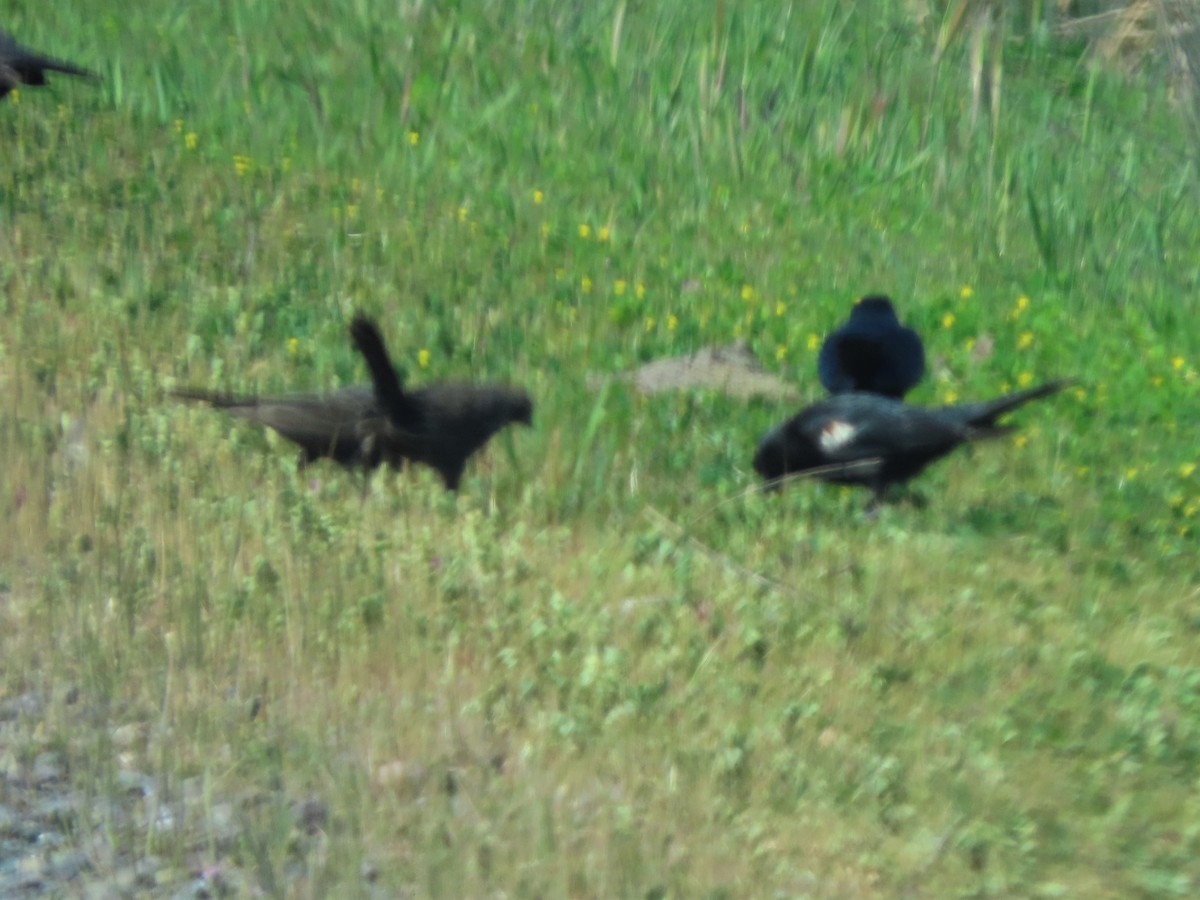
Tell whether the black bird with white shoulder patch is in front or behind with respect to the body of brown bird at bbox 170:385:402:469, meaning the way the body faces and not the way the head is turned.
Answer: in front

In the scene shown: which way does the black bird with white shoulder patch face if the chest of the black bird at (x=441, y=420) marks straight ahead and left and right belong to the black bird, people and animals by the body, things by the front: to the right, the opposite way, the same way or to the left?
the opposite way

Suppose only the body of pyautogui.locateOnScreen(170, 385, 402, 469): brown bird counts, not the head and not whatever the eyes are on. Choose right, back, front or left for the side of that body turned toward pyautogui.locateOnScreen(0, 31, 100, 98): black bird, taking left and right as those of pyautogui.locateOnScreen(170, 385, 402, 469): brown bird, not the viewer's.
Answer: left

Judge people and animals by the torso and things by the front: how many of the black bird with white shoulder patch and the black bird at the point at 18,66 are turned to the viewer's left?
2

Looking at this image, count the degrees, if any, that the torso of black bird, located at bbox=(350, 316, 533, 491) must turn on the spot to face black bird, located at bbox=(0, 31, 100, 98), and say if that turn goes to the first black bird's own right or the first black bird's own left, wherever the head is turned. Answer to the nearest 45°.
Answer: approximately 135° to the first black bird's own left

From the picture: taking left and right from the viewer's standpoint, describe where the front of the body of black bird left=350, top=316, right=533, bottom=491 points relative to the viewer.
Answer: facing to the right of the viewer

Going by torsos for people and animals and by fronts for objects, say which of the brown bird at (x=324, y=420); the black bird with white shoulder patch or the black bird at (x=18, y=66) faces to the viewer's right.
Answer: the brown bird at (x=324, y=420)

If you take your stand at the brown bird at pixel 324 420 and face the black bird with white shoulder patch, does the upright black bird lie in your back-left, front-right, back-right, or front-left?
front-left

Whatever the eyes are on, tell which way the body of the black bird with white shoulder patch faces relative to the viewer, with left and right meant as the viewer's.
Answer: facing to the left of the viewer

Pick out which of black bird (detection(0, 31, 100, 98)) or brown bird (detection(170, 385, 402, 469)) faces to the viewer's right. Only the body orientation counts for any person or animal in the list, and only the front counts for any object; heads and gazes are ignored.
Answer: brown bird (detection(170, 385, 402, 469))

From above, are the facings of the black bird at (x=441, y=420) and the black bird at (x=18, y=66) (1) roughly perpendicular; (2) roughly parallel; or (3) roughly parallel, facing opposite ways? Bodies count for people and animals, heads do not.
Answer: roughly parallel, facing opposite ways

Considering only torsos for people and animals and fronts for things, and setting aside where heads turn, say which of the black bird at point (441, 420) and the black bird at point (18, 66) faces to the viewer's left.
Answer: the black bird at point (18, 66)

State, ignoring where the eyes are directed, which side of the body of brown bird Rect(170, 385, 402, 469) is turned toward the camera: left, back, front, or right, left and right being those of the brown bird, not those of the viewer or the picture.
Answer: right

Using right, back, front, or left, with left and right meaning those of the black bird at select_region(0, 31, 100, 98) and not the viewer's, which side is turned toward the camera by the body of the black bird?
left
